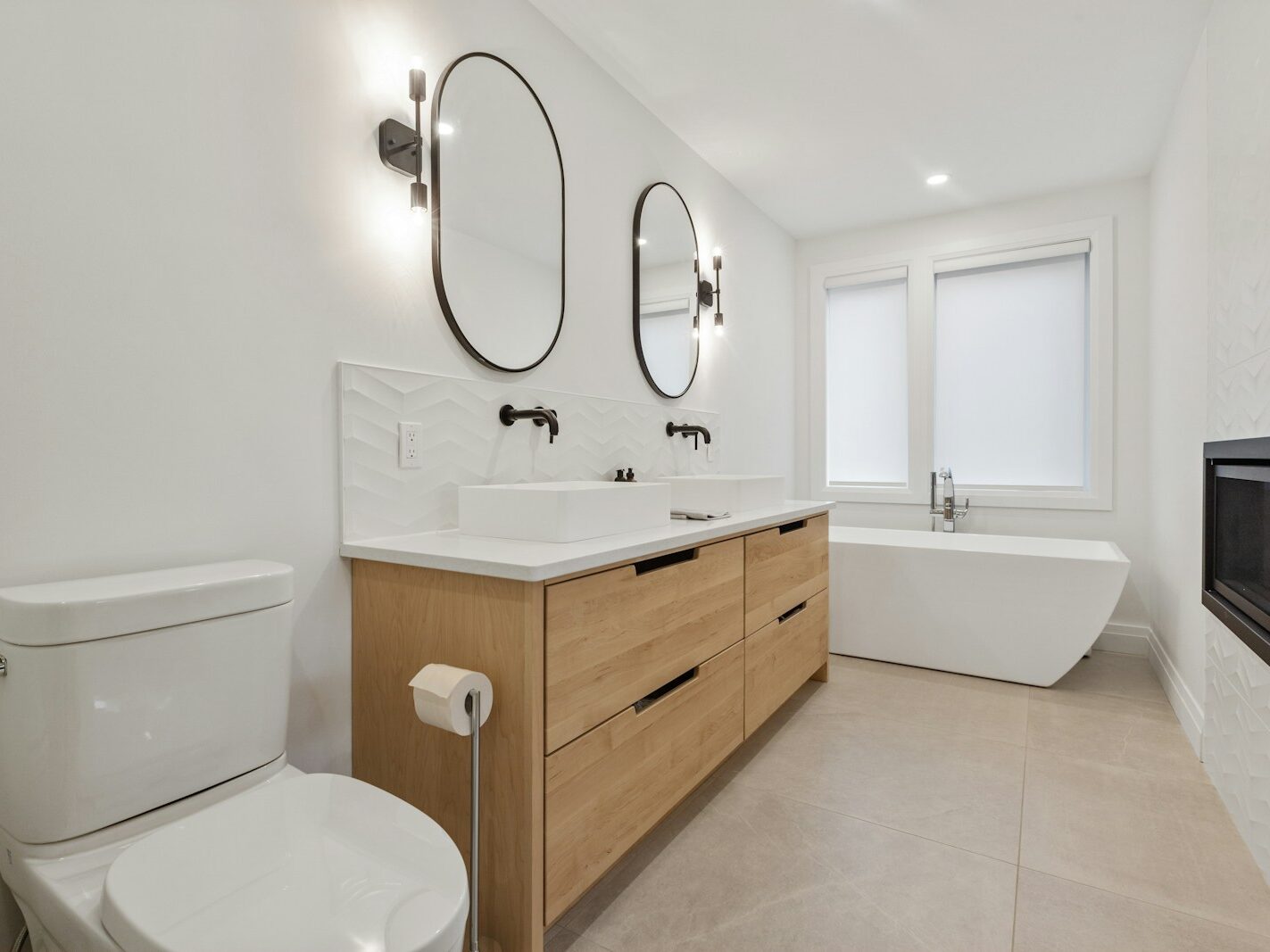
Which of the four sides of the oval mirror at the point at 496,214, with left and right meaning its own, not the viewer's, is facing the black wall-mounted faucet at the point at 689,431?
left
